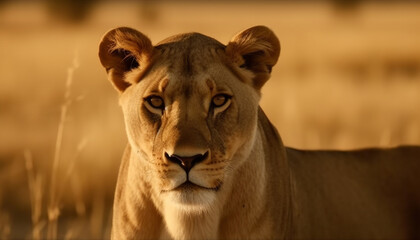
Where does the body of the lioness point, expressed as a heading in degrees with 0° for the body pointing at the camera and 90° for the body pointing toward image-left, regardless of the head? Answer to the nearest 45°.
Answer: approximately 45°
